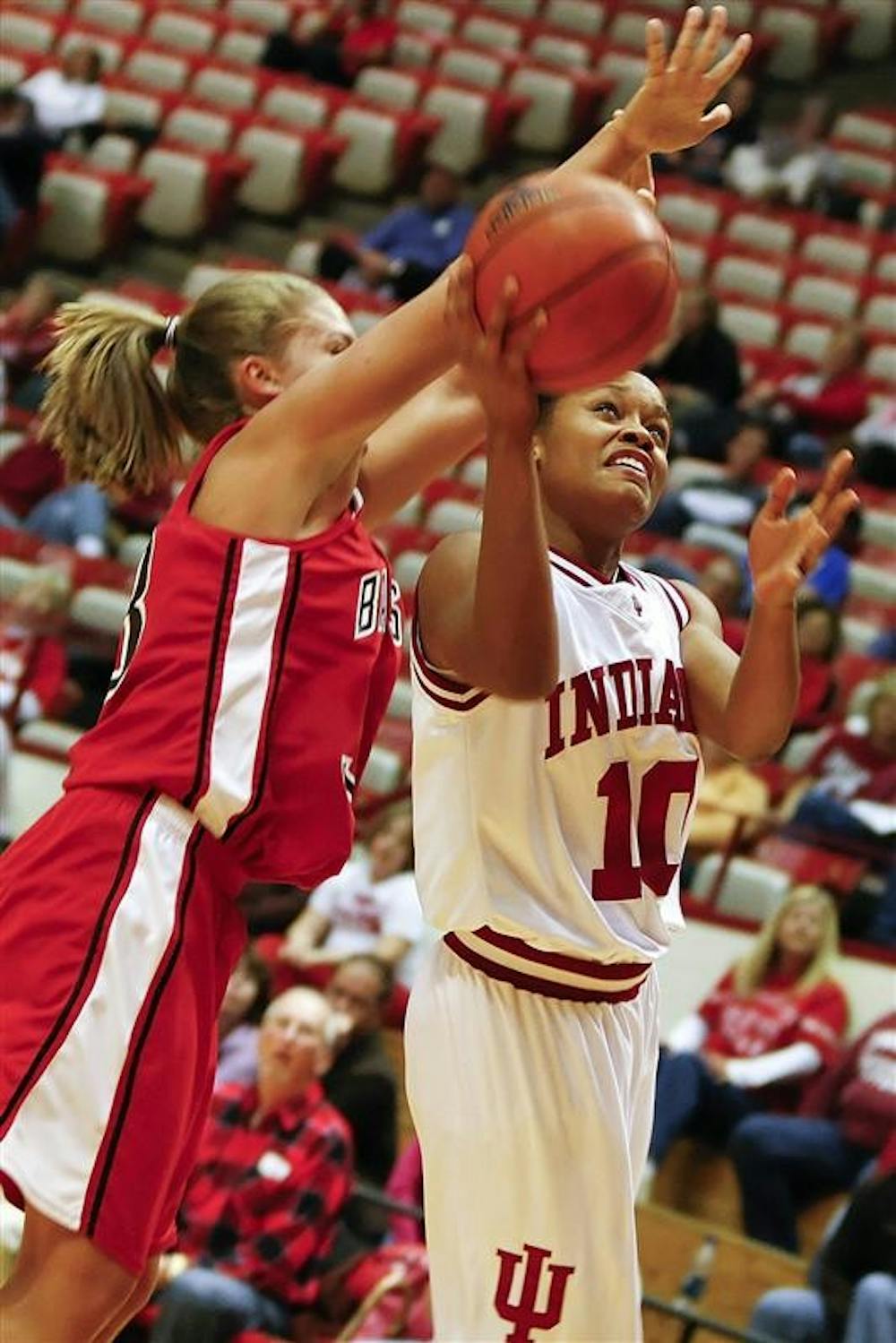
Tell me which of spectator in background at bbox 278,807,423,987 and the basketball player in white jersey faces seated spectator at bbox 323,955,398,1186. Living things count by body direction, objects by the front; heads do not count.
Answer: the spectator in background

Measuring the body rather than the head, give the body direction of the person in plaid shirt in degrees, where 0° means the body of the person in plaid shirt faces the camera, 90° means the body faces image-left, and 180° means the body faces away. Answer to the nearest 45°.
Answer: approximately 45°

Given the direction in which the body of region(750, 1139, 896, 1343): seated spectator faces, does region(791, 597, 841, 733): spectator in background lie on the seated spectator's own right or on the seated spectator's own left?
on the seated spectator's own right

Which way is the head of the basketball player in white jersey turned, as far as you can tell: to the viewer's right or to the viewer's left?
to the viewer's right

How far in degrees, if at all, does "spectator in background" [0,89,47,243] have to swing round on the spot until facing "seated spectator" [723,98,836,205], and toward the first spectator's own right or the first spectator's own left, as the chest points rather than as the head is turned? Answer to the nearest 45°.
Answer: approximately 135° to the first spectator's own left

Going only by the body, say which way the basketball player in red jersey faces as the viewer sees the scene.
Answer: to the viewer's right

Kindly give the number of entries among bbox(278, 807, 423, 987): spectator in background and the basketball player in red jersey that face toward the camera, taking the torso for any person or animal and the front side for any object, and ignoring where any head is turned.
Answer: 1

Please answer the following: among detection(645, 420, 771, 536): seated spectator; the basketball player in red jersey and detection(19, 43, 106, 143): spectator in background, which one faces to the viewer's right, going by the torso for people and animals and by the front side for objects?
the basketball player in red jersey

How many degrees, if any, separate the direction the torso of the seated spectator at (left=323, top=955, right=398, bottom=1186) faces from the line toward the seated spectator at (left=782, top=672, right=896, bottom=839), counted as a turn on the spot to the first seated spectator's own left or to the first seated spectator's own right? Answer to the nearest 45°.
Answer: approximately 180°

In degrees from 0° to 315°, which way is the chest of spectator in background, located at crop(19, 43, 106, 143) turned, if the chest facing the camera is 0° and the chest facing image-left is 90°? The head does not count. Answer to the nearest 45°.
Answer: approximately 45°
